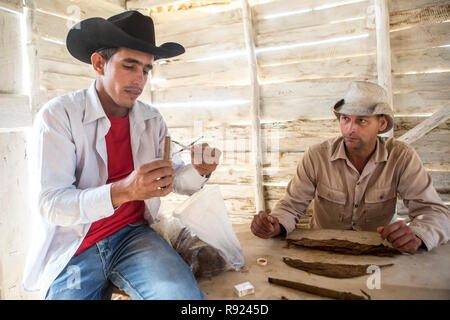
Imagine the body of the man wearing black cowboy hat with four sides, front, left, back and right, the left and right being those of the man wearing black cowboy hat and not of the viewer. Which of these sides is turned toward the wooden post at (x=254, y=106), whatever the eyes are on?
left

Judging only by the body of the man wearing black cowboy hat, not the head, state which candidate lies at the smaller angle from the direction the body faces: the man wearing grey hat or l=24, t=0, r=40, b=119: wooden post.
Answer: the man wearing grey hat

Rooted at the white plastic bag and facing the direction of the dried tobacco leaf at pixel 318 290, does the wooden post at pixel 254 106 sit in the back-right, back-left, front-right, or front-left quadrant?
back-left

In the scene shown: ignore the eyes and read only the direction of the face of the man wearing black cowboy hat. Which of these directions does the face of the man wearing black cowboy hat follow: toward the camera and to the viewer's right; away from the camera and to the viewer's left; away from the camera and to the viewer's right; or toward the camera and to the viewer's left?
toward the camera and to the viewer's right

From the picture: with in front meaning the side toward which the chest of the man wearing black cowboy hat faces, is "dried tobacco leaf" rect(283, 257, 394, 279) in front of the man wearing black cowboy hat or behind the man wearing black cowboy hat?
in front

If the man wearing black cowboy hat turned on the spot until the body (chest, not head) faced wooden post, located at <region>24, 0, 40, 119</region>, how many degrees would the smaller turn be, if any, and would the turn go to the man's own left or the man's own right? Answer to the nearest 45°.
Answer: approximately 135° to the man's own left

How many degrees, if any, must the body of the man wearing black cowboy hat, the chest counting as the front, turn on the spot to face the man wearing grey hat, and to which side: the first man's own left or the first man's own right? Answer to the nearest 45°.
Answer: approximately 45° to the first man's own left

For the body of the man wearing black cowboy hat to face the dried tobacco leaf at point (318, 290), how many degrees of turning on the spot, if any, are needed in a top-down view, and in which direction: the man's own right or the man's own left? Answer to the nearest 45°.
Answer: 0° — they already face it

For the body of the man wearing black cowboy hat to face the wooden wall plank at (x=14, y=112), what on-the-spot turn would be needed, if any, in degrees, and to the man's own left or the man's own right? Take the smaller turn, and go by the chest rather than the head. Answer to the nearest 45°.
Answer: approximately 180°

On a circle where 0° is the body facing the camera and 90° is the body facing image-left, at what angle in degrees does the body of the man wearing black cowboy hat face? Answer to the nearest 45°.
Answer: approximately 315°

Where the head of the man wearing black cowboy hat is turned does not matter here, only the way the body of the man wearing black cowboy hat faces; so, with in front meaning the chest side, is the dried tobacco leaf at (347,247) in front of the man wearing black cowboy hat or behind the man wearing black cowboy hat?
in front

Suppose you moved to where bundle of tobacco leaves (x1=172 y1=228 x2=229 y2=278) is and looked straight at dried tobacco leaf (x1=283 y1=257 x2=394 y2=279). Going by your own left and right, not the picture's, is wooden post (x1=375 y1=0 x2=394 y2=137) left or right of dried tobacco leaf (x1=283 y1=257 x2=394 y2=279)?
left

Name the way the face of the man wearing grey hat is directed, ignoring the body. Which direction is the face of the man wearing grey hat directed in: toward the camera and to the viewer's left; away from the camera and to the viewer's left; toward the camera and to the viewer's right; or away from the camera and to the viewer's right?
toward the camera and to the viewer's left

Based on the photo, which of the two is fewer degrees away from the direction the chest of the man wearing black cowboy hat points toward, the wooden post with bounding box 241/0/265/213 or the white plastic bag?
the white plastic bag

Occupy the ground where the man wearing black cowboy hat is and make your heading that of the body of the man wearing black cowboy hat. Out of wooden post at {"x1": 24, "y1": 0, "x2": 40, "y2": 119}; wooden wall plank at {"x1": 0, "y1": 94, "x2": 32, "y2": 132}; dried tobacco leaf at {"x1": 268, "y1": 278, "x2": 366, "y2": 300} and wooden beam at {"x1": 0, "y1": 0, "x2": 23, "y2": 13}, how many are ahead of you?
1

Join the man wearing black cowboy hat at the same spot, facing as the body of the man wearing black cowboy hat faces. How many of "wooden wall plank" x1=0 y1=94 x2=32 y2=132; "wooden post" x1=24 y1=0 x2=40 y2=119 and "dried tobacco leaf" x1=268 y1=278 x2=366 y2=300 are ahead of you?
1
